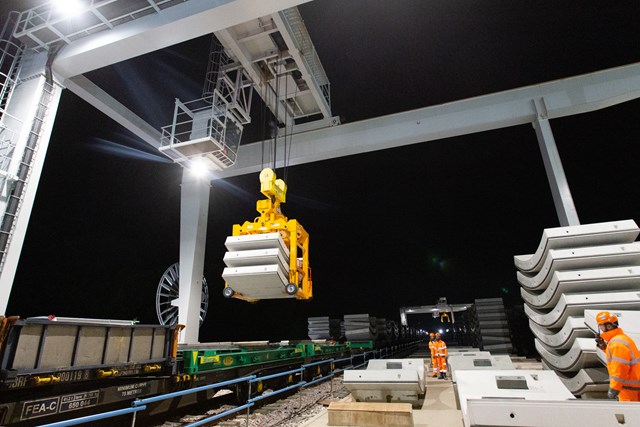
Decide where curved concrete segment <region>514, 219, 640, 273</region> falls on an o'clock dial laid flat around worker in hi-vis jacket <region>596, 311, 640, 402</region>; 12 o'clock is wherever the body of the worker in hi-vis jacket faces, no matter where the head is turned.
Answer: The curved concrete segment is roughly at 3 o'clock from the worker in hi-vis jacket.

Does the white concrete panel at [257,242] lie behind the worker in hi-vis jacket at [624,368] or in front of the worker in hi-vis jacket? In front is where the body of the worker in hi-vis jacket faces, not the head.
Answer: in front

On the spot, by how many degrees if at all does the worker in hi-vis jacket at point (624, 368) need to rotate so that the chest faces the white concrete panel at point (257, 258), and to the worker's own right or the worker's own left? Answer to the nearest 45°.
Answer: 0° — they already face it

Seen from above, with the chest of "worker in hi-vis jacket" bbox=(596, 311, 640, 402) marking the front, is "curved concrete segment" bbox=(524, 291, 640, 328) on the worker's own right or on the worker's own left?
on the worker's own right

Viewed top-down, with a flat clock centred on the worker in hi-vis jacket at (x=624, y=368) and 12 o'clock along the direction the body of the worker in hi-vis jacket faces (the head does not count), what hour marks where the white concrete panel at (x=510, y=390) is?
The white concrete panel is roughly at 11 o'clock from the worker in hi-vis jacket.

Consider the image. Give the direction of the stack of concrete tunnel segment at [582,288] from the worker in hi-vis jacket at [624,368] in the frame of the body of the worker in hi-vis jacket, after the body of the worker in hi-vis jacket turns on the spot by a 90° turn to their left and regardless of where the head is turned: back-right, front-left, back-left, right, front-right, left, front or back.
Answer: back

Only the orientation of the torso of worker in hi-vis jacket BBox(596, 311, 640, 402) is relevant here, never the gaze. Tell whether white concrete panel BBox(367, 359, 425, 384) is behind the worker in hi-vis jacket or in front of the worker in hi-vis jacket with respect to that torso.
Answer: in front

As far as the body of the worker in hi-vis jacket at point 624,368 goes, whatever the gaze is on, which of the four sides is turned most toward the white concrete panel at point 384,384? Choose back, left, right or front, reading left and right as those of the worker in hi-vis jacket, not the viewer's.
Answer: front

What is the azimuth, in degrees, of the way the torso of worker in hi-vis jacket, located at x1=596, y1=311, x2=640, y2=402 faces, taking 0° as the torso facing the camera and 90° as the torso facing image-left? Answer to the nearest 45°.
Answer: approximately 90°

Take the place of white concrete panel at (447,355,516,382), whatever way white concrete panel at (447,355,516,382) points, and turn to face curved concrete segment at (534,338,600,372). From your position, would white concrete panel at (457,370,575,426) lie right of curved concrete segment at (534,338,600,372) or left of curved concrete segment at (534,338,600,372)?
right
